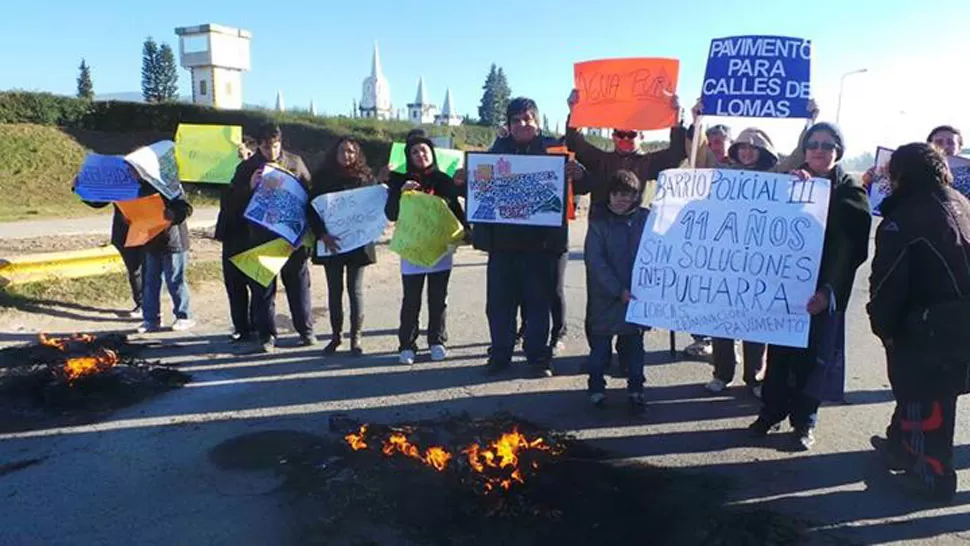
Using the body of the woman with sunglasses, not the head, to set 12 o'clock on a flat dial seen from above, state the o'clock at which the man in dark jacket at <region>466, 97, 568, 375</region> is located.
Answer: The man in dark jacket is roughly at 2 o'clock from the woman with sunglasses.

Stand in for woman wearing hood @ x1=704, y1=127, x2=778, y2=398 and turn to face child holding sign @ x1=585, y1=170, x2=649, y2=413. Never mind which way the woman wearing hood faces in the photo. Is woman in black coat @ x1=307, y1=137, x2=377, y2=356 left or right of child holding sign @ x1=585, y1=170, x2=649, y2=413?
right

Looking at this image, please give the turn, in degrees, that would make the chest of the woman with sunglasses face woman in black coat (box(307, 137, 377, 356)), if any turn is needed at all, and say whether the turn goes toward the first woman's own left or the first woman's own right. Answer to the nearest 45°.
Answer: approximately 45° to the first woman's own right

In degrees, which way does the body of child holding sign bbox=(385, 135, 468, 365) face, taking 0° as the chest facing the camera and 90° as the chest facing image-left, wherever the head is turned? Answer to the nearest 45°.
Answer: approximately 0°

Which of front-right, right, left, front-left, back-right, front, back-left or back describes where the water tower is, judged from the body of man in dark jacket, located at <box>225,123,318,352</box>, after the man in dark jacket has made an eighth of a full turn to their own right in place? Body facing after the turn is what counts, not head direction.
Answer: back-right

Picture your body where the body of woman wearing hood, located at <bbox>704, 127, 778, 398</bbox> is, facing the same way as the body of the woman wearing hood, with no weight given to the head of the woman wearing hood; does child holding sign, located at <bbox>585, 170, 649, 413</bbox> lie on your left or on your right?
on your right
